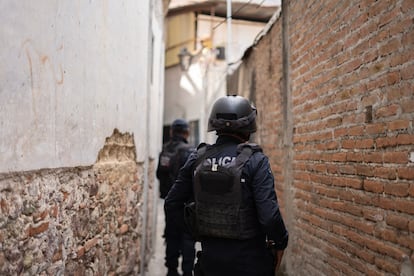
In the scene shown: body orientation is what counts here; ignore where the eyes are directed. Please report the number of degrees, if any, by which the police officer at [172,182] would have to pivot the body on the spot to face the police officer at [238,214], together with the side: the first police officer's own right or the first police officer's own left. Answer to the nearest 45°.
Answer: approximately 135° to the first police officer's own right

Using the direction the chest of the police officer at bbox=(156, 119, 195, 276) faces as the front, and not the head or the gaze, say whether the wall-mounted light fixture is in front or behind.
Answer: in front

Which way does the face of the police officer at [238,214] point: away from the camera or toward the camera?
away from the camera

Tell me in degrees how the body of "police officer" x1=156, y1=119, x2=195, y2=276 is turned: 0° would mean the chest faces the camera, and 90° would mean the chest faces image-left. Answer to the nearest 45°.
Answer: approximately 225°

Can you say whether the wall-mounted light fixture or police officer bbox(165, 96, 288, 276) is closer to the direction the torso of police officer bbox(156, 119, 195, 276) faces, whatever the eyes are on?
the wall-mounted light fixture
